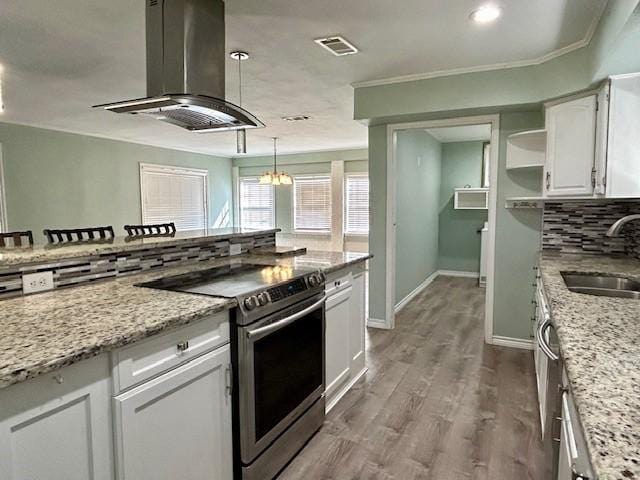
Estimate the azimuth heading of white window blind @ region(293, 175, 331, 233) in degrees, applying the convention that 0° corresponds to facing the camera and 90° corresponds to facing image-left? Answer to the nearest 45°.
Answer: approximately 0°

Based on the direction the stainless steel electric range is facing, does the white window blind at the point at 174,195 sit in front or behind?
behind

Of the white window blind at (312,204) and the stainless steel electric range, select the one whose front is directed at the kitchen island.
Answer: the white window blind

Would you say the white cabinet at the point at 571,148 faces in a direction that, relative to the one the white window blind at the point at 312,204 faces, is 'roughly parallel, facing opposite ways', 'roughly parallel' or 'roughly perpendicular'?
roughly perpendicular

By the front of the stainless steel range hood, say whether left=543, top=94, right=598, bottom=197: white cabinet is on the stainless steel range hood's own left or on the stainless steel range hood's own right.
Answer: on the stainless steel range hood's own left

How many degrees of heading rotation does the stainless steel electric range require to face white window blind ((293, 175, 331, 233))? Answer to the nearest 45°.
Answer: approximately 135° to its left

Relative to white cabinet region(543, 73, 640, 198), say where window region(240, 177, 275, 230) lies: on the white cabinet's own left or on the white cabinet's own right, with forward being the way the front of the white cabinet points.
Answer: on the white cabinet's own right

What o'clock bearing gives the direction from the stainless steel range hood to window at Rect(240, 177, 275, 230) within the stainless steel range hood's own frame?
The window is roughly at 8 o'clock from the stainless steel range hood.

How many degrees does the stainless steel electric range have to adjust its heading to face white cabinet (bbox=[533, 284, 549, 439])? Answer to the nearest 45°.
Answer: approximately 45° to its left

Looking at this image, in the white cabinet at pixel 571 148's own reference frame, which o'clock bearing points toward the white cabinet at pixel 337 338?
the white cabinet at pixel 337 338 is roughly at 12 o'clock from the white cabinet at pixel 571 148.

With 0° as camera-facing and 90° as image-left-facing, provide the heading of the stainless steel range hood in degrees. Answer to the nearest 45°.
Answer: approximately 315°

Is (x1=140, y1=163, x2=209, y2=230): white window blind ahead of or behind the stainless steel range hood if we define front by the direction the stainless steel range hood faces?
behind

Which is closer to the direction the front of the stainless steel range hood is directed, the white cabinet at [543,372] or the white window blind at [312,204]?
the white cabinet
